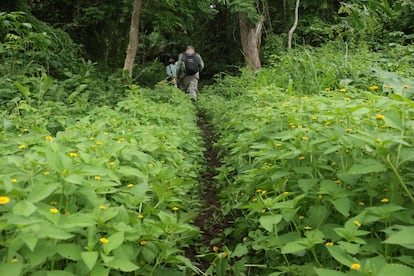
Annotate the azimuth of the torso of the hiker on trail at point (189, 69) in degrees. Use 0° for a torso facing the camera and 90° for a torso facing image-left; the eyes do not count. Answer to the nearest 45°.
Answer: approximately 180°
